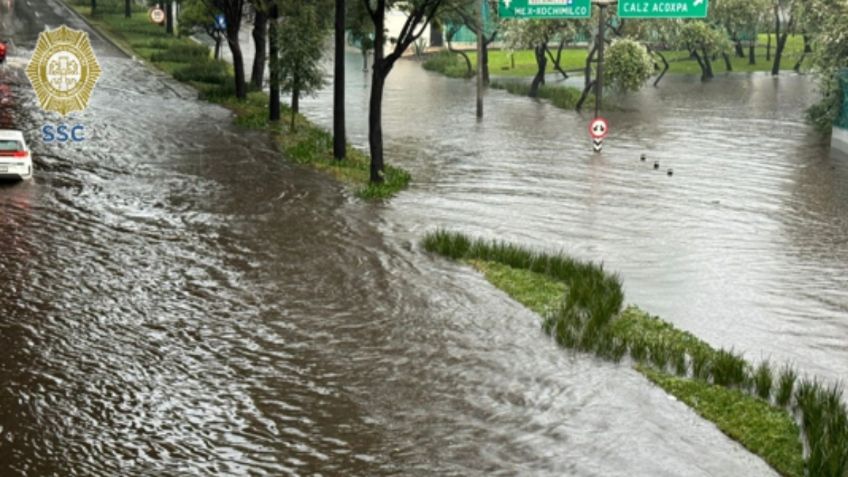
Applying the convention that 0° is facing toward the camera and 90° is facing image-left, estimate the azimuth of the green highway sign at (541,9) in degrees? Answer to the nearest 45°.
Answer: approximately 0°

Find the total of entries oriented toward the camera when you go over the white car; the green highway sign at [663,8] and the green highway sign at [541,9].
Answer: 2

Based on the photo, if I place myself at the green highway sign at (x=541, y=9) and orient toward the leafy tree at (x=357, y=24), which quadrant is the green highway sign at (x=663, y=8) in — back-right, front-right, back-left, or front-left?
back-left

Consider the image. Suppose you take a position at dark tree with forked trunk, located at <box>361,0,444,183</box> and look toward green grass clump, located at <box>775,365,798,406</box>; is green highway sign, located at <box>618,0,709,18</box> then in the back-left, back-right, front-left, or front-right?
back-left

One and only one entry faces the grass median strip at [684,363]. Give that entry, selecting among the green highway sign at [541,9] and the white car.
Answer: the green highway sign

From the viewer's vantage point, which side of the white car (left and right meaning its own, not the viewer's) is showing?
back

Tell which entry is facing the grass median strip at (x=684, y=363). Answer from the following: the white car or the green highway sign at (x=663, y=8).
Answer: the green highway sign

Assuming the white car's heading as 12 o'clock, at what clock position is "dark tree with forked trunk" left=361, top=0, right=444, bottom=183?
The dark tree with forked trunk is roughly at 3 o'clock from the white car.

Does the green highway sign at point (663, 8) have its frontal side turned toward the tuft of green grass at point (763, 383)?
yes

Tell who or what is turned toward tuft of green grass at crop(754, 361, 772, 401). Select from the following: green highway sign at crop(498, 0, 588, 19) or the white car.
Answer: the green highway sign
